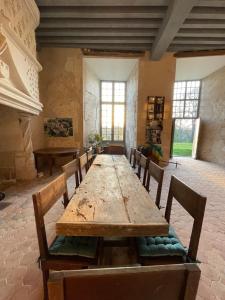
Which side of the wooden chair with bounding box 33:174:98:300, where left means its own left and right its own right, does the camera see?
right

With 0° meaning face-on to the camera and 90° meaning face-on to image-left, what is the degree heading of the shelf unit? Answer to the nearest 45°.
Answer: approximately 0°

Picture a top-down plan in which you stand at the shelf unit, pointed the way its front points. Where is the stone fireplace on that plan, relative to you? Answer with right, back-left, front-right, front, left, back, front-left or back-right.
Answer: front-right

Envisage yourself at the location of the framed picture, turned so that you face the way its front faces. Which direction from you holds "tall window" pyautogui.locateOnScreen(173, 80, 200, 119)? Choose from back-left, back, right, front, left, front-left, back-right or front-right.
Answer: left

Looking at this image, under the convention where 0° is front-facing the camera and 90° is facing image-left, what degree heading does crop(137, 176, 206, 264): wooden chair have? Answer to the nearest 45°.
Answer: approximately 90°

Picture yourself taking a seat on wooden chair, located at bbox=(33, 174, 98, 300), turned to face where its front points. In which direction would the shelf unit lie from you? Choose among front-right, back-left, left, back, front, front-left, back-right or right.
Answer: front-left

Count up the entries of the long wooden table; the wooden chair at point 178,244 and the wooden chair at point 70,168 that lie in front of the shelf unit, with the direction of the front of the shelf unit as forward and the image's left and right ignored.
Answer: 3

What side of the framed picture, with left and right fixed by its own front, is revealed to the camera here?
front

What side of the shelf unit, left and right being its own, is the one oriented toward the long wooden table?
front

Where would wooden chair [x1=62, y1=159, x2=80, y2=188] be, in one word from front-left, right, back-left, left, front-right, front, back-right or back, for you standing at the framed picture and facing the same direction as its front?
front

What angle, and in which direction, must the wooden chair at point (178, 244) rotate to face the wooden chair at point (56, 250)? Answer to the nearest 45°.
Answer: approximately 45° to its left

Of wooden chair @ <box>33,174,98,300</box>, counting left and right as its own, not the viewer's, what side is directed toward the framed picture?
left
